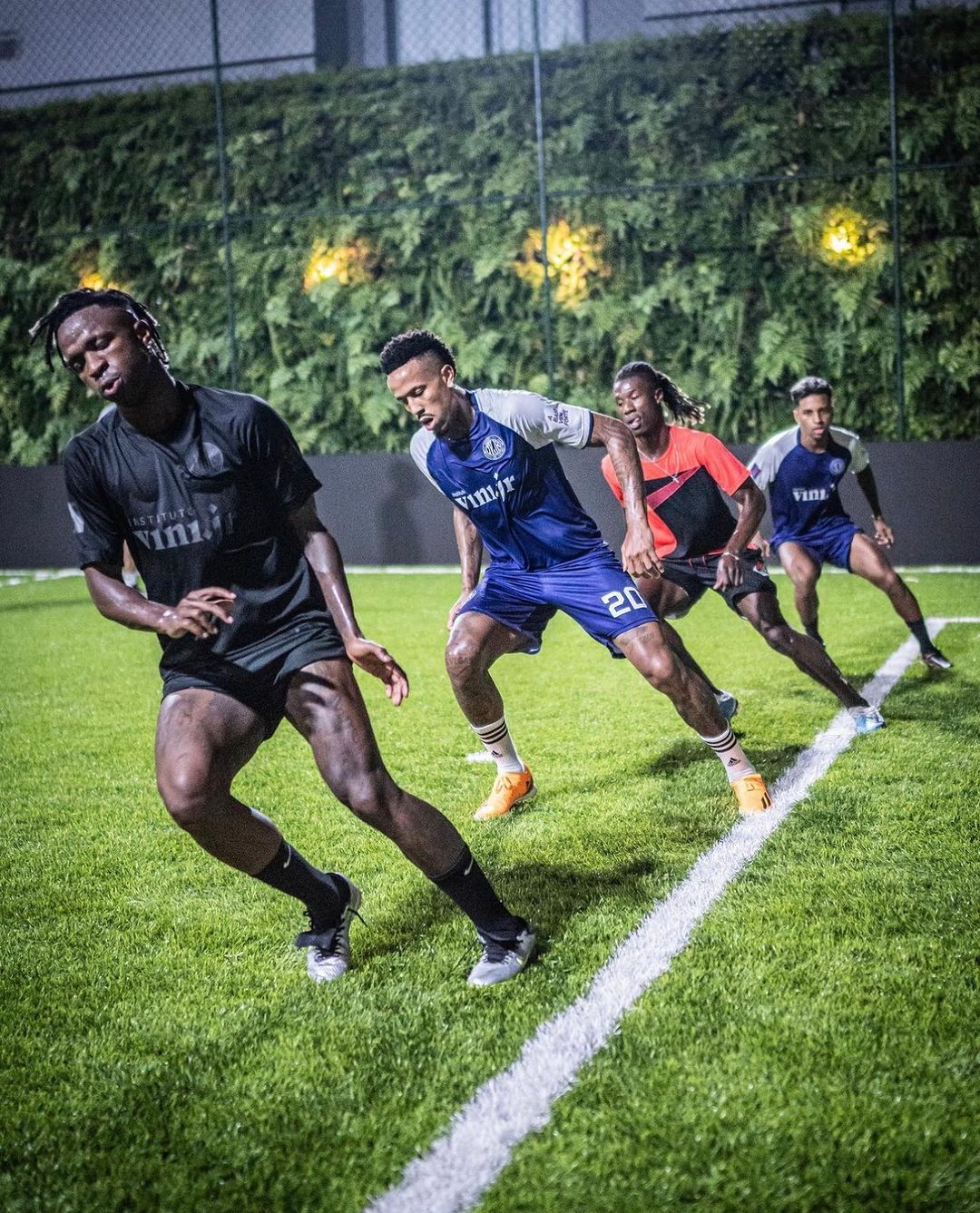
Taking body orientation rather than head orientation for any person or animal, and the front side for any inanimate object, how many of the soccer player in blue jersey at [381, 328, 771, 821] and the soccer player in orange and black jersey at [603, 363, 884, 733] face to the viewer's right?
0

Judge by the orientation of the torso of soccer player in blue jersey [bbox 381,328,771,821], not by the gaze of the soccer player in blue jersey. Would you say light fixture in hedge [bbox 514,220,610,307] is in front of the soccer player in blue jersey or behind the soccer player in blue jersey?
behind

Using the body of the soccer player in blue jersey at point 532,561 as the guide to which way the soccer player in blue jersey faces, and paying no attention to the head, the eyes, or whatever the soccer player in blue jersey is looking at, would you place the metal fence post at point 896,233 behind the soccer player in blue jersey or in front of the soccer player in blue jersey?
behind

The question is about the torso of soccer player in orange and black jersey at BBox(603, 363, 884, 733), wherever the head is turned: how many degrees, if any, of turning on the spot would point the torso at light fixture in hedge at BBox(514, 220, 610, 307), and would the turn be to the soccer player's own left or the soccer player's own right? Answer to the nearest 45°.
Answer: approximately 135° to the soccer player's own right

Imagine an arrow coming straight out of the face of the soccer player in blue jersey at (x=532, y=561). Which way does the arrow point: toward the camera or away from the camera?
toward the camera

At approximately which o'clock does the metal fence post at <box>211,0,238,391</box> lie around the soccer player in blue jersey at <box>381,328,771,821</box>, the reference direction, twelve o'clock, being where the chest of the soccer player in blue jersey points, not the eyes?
The metal fence post is roughly at 4 o'clock from the soccer player in blue jersey.

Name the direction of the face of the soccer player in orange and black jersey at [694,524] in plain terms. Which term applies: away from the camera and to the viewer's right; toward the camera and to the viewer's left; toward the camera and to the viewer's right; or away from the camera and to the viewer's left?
toward the camera and to the viewer's left

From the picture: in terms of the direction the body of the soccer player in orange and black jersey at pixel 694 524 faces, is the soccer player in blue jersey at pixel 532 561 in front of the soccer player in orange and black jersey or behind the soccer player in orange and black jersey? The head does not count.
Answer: in front

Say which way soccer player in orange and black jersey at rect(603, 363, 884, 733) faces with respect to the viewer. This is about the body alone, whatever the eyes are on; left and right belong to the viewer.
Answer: facing the viewer and to the left of the viewer

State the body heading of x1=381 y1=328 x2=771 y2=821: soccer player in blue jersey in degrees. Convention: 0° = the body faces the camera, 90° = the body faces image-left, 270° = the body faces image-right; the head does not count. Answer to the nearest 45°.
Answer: approximately 45°

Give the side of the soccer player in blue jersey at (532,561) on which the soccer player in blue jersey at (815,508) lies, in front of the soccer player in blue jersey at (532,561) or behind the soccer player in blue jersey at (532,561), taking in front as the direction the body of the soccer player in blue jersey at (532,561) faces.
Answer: behind
